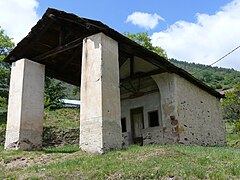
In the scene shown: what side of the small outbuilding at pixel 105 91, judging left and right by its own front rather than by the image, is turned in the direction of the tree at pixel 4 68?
right

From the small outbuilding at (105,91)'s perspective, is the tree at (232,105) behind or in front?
behind

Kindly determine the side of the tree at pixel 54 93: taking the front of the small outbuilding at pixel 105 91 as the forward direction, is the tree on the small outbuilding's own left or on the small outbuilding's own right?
on the small outbuilding's own right

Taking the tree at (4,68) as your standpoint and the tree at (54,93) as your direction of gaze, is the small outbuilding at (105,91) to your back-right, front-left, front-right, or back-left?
back-right

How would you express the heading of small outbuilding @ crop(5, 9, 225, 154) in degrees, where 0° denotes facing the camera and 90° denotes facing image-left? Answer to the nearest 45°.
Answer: approximately 45°

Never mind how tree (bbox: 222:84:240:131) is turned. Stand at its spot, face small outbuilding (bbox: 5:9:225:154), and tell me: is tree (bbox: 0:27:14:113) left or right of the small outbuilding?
right

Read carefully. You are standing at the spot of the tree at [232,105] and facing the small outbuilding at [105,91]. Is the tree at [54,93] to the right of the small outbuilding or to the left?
right
